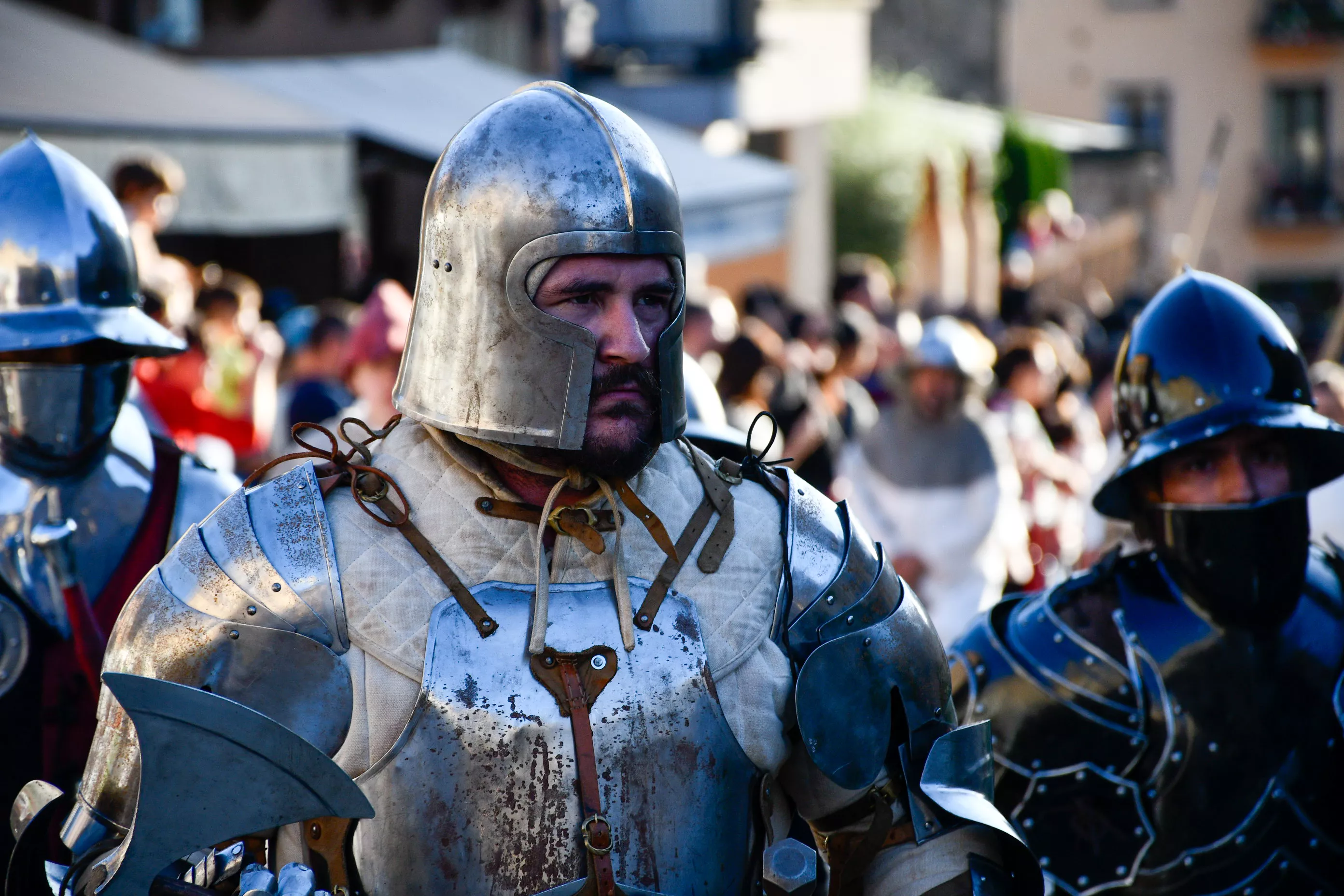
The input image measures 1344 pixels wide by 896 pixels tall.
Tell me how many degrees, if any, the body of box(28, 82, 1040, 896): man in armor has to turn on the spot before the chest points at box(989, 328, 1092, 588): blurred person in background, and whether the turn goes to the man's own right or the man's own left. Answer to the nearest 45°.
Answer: approximately 180°

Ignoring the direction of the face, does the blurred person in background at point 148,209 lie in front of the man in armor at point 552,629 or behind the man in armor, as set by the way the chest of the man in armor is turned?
behind

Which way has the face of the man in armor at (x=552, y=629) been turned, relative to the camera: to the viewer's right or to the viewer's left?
to the viewer's right

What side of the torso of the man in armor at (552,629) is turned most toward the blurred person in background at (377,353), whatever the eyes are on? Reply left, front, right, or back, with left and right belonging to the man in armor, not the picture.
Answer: back

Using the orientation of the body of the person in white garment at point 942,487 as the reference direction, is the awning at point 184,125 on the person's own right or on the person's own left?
on the person's own right

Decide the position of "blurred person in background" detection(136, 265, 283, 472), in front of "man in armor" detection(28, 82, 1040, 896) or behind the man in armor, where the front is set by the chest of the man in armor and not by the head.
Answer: behind

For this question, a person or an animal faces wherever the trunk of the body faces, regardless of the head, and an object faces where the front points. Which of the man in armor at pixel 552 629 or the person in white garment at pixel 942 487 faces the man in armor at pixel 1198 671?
the person in white garment

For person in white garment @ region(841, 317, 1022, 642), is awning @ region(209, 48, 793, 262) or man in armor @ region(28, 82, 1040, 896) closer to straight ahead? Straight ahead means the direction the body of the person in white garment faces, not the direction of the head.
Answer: the man in armor

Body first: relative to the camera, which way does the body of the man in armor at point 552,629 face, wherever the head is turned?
toward the camera

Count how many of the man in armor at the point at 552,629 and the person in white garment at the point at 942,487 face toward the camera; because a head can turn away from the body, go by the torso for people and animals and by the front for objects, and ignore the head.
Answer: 2

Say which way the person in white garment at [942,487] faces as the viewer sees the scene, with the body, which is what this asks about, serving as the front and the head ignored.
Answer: toward the camera

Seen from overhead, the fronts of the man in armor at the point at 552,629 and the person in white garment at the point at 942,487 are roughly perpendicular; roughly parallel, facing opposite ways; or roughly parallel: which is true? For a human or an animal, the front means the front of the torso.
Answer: roughly parallel

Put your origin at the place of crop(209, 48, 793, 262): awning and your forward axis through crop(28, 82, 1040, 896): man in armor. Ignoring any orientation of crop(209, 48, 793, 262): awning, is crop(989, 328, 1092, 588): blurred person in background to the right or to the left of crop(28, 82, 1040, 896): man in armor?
left

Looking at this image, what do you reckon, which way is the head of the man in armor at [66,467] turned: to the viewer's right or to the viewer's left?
to the viewer's right
